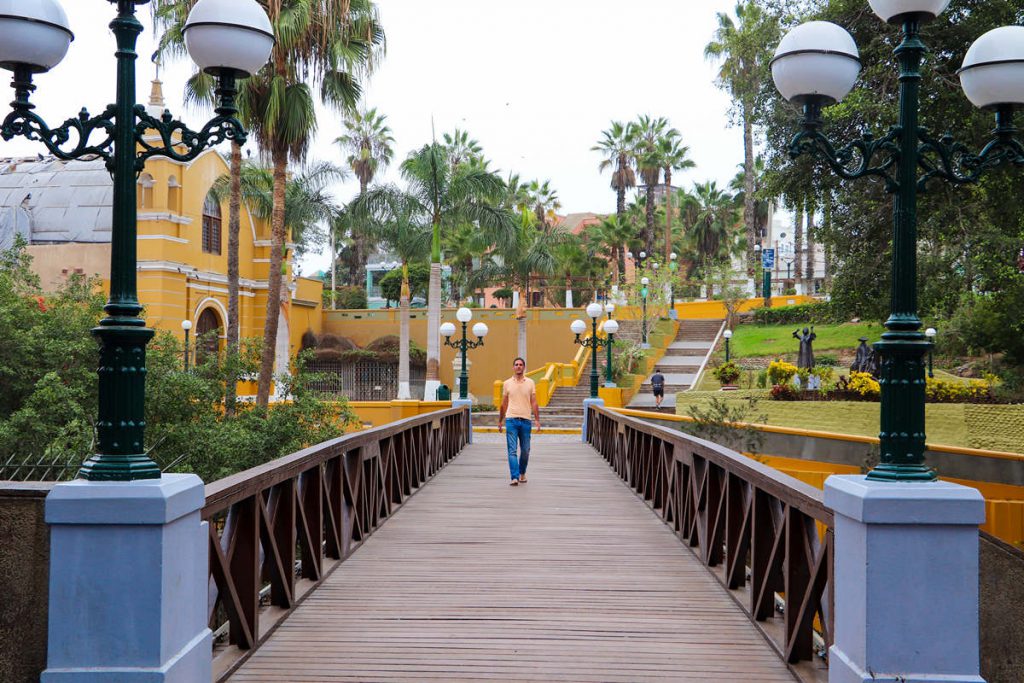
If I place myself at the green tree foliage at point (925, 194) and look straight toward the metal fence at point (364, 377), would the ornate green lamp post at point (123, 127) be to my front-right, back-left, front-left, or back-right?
back-left

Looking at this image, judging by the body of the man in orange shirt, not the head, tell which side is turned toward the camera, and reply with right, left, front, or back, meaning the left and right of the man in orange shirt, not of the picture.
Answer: front

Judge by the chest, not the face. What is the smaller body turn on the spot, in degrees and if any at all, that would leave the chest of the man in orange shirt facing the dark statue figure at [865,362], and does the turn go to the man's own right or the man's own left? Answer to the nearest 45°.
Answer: approximately 135° to the man's own left

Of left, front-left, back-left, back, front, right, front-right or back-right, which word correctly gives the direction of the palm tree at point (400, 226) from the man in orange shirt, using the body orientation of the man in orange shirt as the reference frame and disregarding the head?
back

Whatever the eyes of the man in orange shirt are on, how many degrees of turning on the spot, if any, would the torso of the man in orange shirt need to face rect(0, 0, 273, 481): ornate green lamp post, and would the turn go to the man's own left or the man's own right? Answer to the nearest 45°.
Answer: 0° — they already face it

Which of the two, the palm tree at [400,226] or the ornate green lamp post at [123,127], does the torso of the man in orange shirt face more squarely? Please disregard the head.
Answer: the ornate green lamp post

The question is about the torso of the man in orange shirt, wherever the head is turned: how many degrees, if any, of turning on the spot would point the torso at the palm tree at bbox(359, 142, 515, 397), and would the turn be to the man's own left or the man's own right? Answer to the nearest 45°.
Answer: approximately 180°

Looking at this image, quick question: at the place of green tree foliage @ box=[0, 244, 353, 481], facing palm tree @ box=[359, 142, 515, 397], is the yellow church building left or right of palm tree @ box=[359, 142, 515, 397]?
left

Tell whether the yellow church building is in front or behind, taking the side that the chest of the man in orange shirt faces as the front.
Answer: behind

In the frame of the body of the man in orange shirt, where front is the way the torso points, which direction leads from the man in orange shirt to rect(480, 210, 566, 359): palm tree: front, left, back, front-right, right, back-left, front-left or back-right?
back

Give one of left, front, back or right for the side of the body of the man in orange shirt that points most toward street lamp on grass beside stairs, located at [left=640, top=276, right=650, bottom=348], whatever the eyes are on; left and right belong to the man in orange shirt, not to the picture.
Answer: back

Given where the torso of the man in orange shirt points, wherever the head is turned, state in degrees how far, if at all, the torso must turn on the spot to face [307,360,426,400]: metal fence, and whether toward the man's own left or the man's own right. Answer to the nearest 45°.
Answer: approximately 180°
